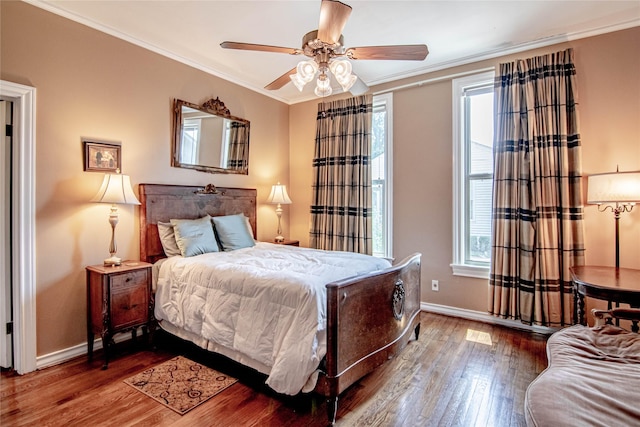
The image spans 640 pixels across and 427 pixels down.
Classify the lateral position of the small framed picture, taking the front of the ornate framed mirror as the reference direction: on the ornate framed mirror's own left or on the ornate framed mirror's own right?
on the ornate framed mirror's own right

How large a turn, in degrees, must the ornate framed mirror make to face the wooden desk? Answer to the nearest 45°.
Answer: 0° — it already faces it

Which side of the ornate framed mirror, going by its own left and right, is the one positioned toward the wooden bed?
front

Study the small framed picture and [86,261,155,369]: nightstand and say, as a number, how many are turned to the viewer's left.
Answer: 0

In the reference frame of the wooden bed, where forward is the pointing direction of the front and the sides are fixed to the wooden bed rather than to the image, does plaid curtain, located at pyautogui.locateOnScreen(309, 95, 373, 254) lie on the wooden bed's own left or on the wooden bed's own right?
on the wooden bed's own left

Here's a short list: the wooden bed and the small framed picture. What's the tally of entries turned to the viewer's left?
0

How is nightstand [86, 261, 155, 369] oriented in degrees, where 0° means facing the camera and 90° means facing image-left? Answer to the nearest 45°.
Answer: approximately 315°

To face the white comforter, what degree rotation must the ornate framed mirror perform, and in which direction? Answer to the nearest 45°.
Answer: approximately 45° to its right

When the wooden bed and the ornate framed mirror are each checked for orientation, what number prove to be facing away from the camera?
0

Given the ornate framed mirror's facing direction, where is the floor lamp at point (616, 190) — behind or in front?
in front

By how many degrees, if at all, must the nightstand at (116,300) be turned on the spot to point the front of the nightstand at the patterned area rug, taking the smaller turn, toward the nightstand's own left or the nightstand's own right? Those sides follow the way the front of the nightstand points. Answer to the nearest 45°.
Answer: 0° — it already faces it

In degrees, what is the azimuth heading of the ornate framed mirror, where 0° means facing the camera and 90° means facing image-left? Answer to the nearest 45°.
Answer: approximately 315°
